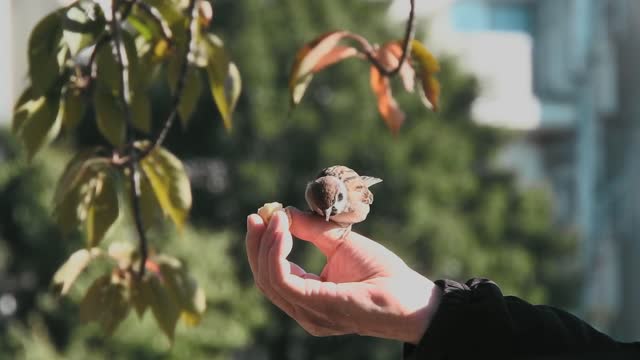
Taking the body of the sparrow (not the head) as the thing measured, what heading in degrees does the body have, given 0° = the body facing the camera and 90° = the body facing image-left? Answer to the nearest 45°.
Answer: approximately 45°

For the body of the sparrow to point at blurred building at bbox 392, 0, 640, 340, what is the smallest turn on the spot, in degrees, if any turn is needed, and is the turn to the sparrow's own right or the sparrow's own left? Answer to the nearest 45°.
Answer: approximately 135° to the sparrow's own right
